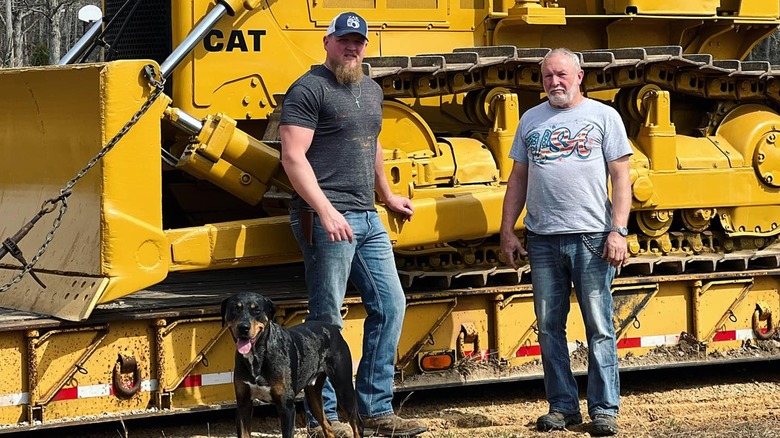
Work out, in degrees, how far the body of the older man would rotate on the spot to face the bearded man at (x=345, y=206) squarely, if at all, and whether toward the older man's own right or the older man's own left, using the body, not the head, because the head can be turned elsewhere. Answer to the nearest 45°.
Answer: approximately 90° to the older man's own right

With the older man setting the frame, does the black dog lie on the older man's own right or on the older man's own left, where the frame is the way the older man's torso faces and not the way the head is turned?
on the older man's own right

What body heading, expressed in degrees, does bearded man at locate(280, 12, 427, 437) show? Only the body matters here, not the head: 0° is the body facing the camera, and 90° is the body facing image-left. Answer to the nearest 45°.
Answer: approximately 315°

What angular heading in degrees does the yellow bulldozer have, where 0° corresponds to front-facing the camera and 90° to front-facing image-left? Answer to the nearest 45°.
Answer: approximately 45°

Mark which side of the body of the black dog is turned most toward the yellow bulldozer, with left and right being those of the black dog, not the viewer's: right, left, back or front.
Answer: back
